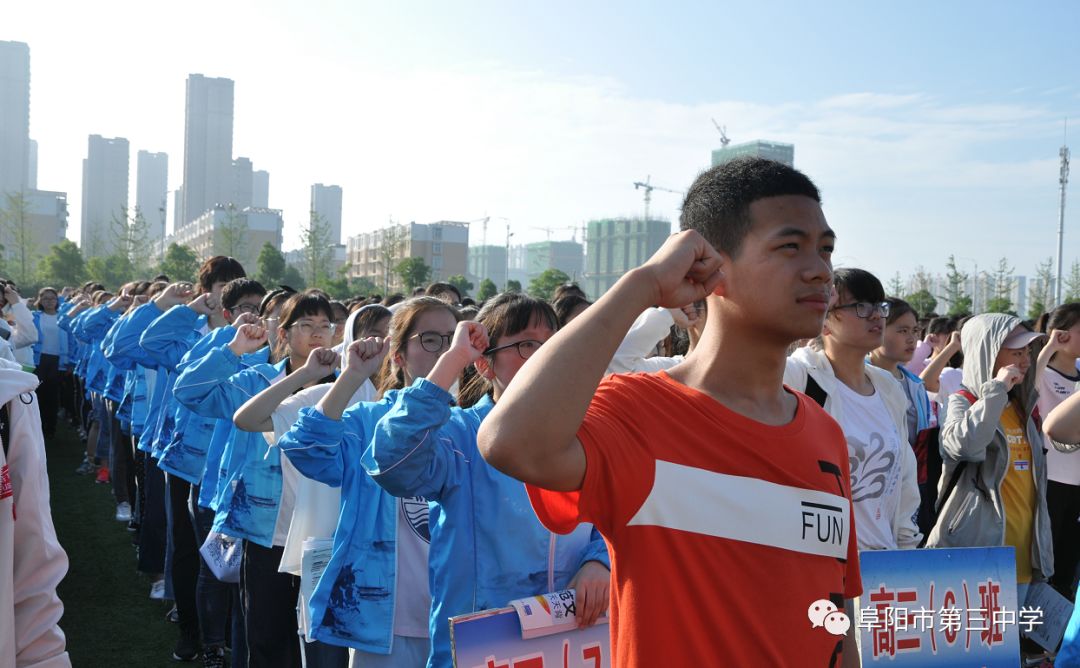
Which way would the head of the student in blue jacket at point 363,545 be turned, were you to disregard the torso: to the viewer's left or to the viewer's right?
to the viewer's right

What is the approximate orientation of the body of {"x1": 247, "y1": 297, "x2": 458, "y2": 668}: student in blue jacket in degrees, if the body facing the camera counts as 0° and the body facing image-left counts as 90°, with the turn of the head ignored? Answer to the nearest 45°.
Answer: approximately 315°

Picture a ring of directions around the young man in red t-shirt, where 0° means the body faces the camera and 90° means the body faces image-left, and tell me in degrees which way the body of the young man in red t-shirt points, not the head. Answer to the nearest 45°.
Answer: approximately 315°

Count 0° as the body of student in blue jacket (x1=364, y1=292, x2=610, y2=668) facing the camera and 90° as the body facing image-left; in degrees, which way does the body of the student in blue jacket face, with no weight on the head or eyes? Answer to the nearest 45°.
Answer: approximately 315°

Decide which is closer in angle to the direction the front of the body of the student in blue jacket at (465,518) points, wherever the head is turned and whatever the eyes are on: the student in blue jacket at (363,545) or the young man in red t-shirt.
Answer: the young man in red t-shirt

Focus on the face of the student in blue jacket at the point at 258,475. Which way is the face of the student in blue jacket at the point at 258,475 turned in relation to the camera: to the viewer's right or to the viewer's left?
to the viewer's right

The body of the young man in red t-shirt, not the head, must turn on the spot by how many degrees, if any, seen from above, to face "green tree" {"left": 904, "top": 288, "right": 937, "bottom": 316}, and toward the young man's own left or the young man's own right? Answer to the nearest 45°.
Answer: approximately 135° to the young man's own left
